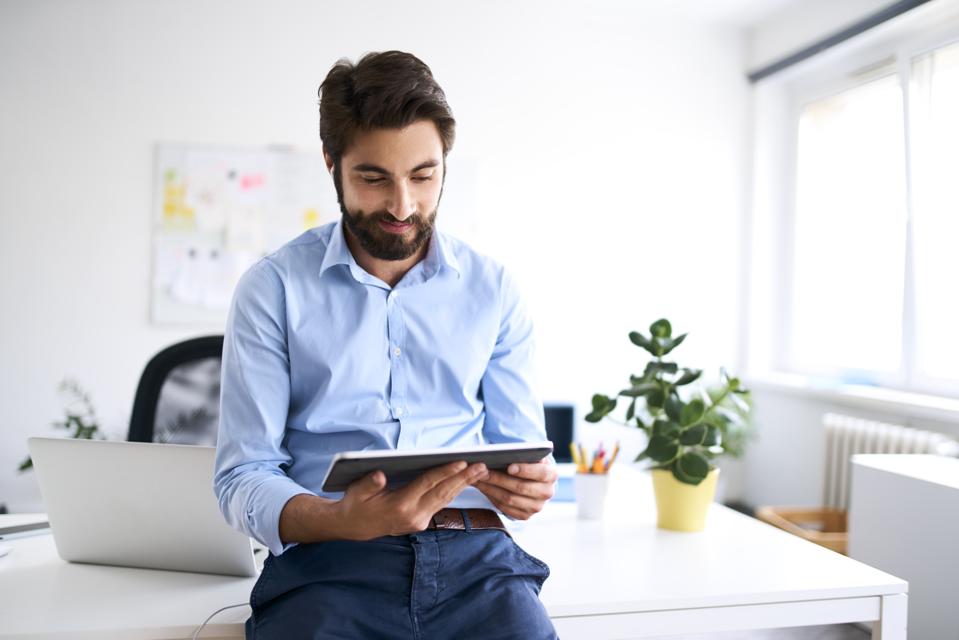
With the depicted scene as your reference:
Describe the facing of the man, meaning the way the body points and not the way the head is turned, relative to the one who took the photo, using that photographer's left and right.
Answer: facing the viewer

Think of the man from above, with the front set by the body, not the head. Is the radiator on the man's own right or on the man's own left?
on the man's own left

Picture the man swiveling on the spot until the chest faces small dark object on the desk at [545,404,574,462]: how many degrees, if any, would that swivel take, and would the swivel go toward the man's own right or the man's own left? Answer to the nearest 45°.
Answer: approximately 180°

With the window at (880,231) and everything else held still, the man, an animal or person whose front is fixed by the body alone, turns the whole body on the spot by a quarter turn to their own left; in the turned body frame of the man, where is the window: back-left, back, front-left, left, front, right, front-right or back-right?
front-left

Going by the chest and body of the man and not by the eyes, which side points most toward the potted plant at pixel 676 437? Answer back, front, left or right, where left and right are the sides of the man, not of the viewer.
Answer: left

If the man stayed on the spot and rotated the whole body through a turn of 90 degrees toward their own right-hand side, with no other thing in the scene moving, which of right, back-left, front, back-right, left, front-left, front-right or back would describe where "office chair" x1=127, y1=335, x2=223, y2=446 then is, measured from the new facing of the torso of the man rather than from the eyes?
front-right

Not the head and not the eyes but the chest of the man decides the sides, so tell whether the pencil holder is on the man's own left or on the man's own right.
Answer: on the man's own left
